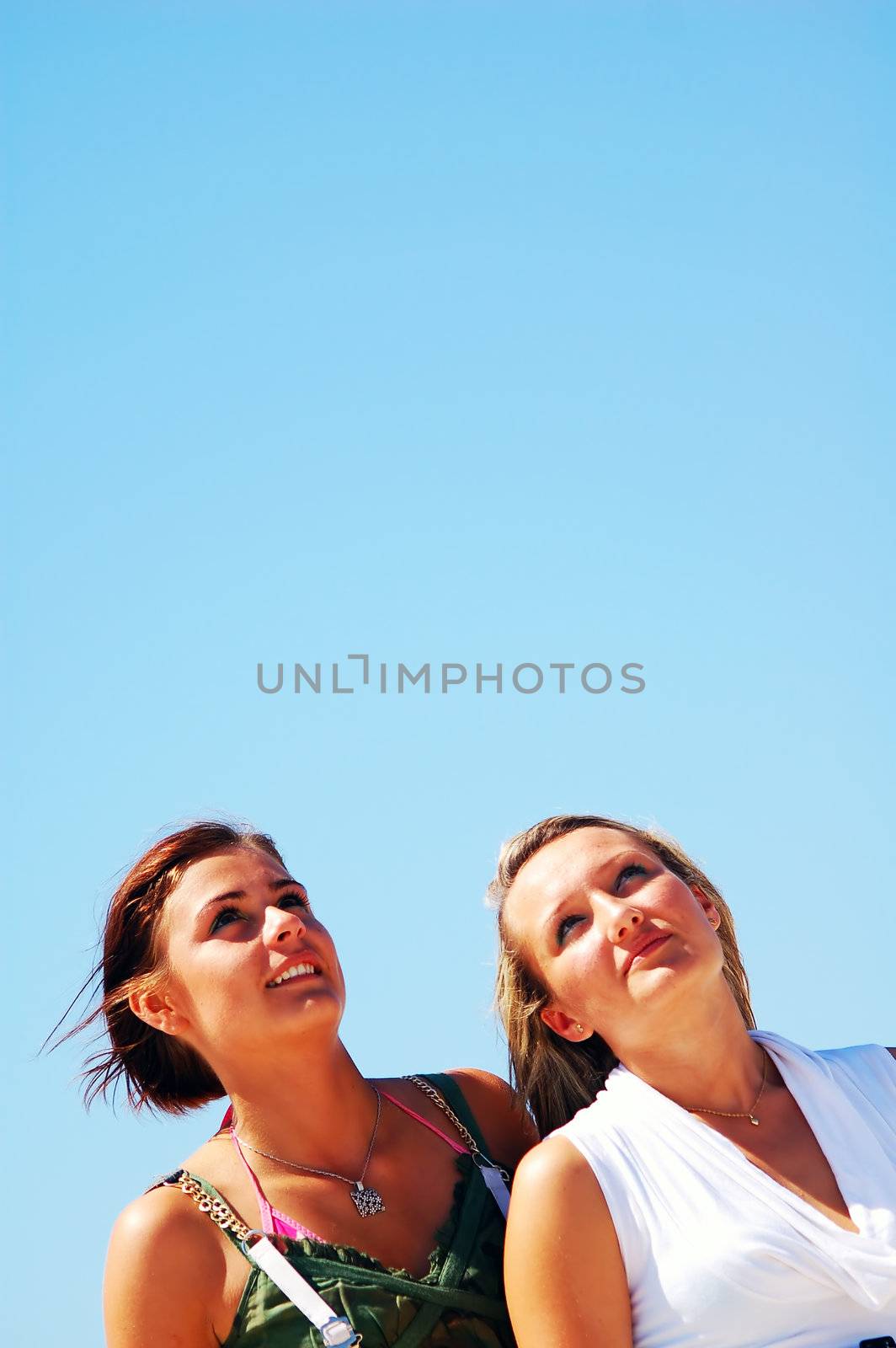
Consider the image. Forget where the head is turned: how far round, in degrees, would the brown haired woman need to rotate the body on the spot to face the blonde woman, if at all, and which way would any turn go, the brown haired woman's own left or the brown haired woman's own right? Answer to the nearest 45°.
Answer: approximately 45° to the brown haired woman's own left

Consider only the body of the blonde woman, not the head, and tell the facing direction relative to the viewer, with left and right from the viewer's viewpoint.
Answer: facing the viewer and to the right of the viewer

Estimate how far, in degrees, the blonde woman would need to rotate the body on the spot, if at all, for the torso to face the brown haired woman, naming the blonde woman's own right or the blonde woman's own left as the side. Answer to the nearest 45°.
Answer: approximately 135° to the blonde woman's own right

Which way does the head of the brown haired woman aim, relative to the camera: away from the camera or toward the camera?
toward the camera

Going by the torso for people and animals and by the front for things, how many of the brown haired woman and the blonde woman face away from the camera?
0

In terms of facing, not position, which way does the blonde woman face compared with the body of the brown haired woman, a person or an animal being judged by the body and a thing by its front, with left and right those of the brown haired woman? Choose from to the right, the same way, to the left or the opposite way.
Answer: the same way
